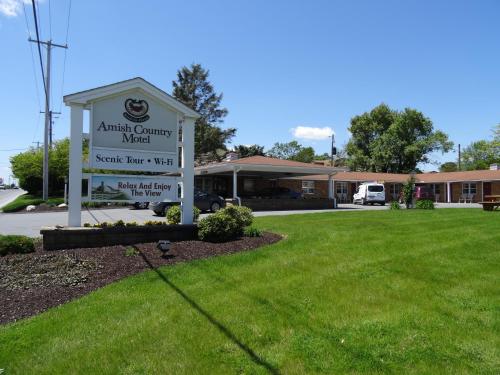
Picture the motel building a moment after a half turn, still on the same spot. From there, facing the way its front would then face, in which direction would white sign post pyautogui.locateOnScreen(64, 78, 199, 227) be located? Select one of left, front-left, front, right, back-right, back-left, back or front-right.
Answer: back

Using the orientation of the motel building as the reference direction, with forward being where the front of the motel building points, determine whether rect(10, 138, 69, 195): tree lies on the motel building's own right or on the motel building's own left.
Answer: on the motel building's own right

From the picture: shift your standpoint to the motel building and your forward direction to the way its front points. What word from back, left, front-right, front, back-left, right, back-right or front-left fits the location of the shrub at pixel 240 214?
front

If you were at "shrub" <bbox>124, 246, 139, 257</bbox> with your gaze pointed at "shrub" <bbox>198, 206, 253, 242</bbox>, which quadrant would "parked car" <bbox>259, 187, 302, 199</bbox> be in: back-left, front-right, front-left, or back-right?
front-left

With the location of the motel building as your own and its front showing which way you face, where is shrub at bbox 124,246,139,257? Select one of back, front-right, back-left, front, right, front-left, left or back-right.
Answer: front

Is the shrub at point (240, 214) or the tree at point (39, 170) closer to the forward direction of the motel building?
the shrub

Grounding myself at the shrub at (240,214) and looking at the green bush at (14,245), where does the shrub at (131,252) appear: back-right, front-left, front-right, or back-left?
front-left

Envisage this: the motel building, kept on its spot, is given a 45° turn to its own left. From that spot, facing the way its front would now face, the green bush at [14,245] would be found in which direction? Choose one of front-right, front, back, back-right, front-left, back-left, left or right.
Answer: front-right

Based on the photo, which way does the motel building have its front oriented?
toward the camera
